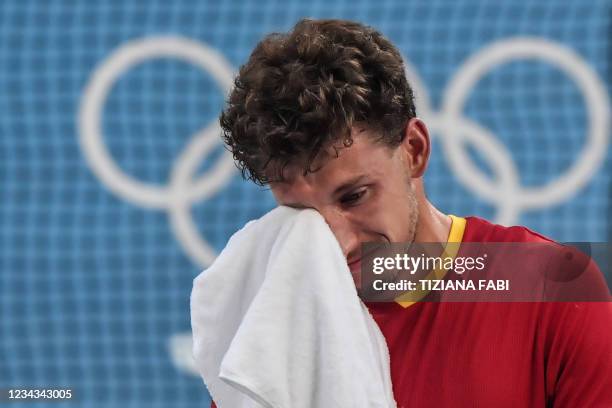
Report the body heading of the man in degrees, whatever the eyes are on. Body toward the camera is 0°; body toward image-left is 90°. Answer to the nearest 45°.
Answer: approximately 45°

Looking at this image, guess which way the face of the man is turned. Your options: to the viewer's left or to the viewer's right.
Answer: to the viewer's left
